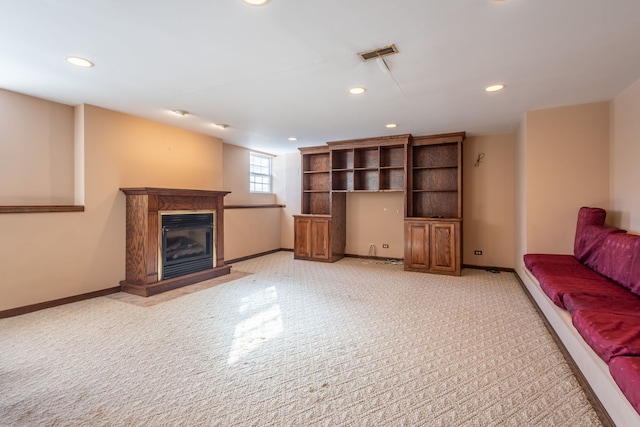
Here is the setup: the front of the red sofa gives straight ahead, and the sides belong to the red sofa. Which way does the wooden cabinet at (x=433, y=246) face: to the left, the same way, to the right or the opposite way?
to the left

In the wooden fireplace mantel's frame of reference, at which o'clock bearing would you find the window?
The window is roughly at 9 o'clock from the wooden fireplace mantel.

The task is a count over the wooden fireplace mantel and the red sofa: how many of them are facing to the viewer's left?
1

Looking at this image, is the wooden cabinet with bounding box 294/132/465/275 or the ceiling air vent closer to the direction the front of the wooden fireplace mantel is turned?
the ceiling air vent

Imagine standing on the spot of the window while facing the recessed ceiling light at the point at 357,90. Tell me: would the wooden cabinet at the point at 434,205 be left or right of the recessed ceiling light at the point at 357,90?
left

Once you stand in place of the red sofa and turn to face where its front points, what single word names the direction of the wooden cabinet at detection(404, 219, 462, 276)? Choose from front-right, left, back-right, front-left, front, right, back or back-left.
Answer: front-right

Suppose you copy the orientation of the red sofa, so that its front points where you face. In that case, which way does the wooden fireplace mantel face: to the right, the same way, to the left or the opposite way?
the opposite way

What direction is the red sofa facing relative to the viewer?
to the viewer's left

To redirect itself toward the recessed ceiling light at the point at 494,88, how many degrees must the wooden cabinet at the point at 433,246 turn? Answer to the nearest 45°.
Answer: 0° — it already faces it

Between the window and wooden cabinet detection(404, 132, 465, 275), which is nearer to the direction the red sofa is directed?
the window

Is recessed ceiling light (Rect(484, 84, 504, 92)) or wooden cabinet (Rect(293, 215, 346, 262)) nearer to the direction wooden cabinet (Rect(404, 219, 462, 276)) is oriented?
the recessed ceiling light
